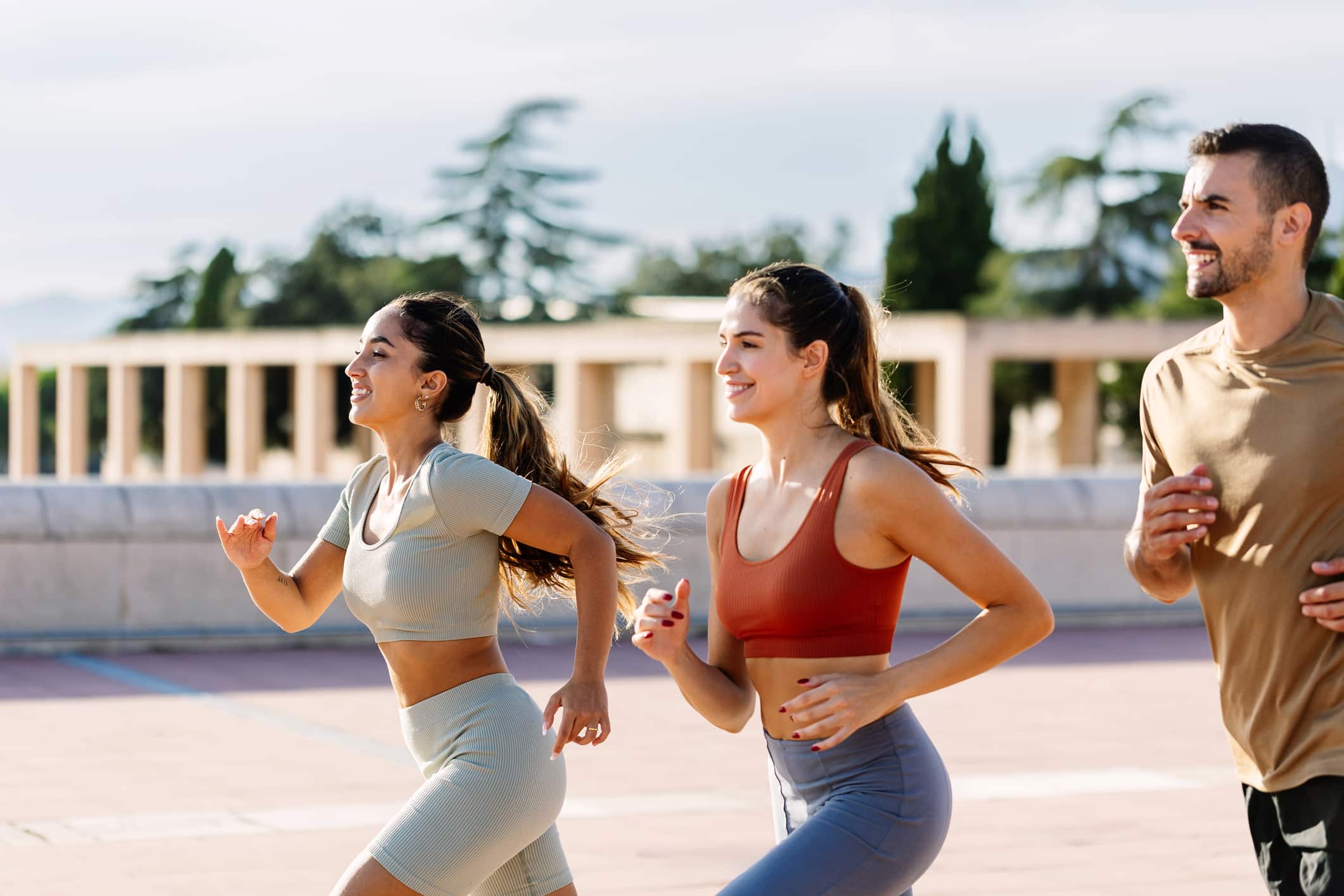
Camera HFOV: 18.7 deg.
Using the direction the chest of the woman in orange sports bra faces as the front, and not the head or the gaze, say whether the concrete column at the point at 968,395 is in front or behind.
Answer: behind

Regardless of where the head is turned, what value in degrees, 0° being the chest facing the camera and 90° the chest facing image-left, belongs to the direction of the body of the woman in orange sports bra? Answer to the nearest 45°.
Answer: approximately 45°

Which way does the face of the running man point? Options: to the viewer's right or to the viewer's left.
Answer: to the viewer's left
